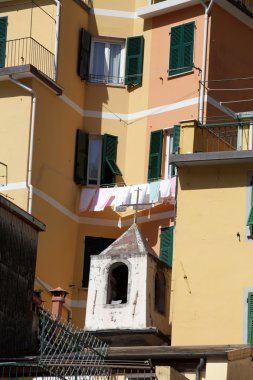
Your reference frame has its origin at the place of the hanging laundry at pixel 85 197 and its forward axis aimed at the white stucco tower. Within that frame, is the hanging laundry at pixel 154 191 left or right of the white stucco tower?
left

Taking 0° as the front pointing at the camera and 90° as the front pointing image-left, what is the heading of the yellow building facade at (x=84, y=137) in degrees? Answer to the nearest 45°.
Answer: approximately 0°
